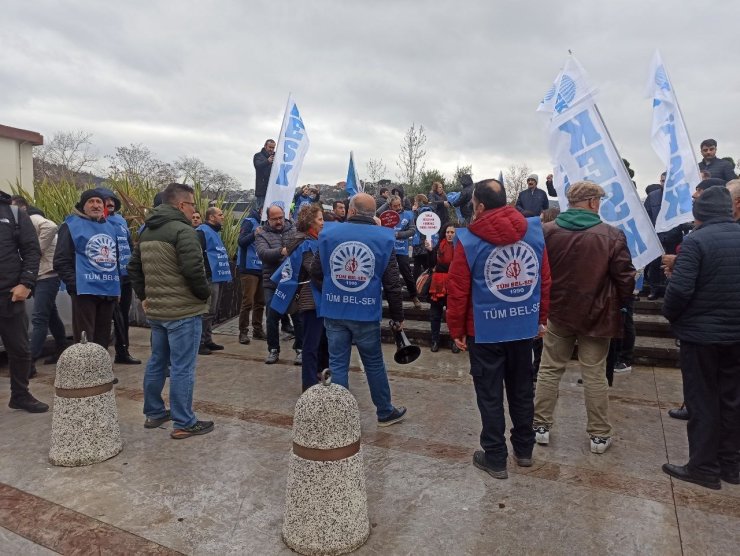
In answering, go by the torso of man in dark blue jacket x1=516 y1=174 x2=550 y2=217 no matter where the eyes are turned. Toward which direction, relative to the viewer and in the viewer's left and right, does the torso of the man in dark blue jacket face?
facing the viewer

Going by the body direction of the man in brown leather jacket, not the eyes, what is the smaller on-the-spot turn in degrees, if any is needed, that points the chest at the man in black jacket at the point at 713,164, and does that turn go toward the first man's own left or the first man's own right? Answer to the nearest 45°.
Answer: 0° — they already face them

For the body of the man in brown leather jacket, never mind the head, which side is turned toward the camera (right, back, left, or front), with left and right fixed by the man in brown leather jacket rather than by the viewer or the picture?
back

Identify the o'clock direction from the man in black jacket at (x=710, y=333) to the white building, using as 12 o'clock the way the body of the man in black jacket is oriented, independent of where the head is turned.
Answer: The white building is roughly at 11 o'clock from the man in black jacket.

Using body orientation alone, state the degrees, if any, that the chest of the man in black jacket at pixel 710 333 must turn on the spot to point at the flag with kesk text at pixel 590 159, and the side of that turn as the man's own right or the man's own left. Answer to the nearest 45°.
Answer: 0° — they already face it

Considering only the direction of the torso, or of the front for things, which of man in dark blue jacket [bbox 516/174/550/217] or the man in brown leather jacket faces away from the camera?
the man in brown leather jacket

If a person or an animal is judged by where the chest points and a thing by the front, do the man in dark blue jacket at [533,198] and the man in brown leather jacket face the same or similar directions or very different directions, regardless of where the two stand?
very different directions

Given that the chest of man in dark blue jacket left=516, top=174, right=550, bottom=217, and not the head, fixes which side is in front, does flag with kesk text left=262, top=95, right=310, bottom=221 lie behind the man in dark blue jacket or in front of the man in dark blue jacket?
in front

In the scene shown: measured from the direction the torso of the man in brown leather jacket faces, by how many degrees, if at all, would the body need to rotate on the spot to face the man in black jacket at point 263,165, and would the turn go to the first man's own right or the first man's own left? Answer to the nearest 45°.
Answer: approximately 45° to the first man's own left

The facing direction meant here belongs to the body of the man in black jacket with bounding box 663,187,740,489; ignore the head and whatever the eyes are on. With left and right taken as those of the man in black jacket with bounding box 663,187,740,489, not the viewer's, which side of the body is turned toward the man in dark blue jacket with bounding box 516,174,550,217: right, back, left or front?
front

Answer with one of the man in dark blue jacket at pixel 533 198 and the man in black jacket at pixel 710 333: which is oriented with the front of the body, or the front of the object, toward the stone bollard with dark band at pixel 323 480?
the man in dark blue jacket at pixel 533 198

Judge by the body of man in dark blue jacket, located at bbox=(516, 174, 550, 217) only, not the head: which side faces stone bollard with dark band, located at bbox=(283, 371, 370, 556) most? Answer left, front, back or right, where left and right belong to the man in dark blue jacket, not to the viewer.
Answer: front

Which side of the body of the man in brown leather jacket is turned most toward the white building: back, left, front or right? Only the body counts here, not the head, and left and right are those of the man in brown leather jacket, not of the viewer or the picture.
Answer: left

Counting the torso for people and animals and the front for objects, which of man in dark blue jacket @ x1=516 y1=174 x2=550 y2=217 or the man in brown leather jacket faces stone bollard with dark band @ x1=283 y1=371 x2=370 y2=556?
the man in dark blue jacket

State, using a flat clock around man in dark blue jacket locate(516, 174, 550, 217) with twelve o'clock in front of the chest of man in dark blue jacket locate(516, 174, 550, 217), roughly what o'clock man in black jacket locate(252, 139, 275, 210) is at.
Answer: man in black jacket locate(252, 139, 275, 210) is roughly at 2 o'clock from man in dark blue jacket locate(516, 174, 550, 217).

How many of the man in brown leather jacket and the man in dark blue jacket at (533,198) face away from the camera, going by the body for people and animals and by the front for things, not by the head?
1
